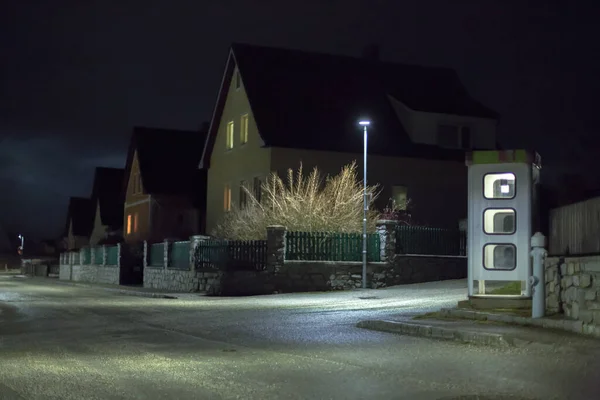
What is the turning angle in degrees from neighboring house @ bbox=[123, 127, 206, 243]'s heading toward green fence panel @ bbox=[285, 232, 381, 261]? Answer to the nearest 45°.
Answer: approximately 45° to its left

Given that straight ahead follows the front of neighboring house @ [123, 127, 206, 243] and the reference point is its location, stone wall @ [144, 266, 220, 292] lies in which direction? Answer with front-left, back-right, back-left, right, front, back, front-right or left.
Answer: front-left

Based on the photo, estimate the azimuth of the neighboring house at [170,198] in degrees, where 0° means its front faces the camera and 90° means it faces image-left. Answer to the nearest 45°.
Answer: approximately 45°

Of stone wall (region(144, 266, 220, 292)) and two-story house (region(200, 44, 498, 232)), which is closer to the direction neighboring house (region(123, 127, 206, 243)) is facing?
the stone wall

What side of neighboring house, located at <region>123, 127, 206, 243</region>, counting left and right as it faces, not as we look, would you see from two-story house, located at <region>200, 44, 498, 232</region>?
left

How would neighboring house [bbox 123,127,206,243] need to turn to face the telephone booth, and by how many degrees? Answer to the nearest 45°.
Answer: approximately 45° to its left

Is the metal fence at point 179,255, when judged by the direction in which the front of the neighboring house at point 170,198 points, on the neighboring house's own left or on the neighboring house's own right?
on the neighboring house's own left

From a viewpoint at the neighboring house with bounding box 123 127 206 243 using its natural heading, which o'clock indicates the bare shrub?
The bare shrub is roughly at 10 o'clock from the neighboring house.

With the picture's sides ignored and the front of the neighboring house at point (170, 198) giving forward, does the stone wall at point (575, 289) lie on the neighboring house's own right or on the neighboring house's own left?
on the neighboring house's own left
